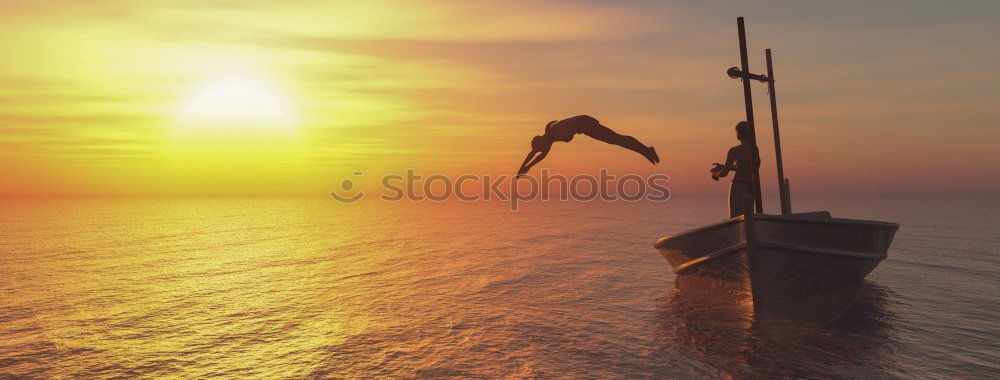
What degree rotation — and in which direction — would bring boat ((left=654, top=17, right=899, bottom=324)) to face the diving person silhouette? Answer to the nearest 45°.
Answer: approximately 45° to its right
